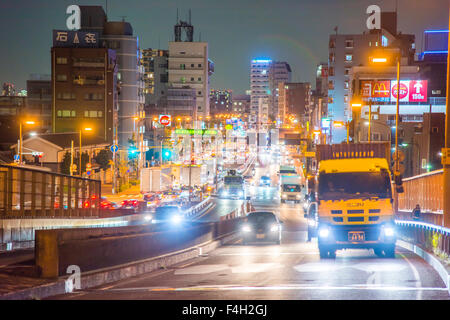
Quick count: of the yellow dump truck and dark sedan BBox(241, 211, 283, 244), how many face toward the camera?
2

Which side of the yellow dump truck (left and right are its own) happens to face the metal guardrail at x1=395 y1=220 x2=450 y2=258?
left

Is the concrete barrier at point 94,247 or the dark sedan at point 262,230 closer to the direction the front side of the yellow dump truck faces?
the concrete barrier

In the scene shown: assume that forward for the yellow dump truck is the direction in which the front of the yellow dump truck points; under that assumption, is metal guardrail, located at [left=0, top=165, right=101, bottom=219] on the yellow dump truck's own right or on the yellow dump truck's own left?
on the yellow dump truck's own right

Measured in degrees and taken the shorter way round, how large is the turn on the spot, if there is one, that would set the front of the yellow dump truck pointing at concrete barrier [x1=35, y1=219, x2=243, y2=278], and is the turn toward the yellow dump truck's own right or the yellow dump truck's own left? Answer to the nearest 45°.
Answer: approximately 45° to the yellow dump truck's own right

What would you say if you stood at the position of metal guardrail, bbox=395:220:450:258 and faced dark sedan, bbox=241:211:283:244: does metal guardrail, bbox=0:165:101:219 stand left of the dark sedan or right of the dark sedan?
left

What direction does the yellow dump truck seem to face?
toward the camera

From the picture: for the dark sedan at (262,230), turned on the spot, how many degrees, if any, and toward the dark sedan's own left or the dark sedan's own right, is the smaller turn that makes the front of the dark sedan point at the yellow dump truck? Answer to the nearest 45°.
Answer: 0° — it already faces it

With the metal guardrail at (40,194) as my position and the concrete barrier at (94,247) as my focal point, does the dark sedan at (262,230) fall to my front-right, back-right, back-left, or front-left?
front-left

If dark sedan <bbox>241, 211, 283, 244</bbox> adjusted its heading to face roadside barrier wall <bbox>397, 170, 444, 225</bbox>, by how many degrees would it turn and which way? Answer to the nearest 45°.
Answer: approximately 135° to its left

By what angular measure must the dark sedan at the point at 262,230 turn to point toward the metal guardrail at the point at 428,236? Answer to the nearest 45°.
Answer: approximately 45° to its left

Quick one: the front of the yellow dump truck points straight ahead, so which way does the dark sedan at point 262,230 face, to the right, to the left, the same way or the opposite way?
the same way

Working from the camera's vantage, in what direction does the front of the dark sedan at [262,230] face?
facing the viewer
